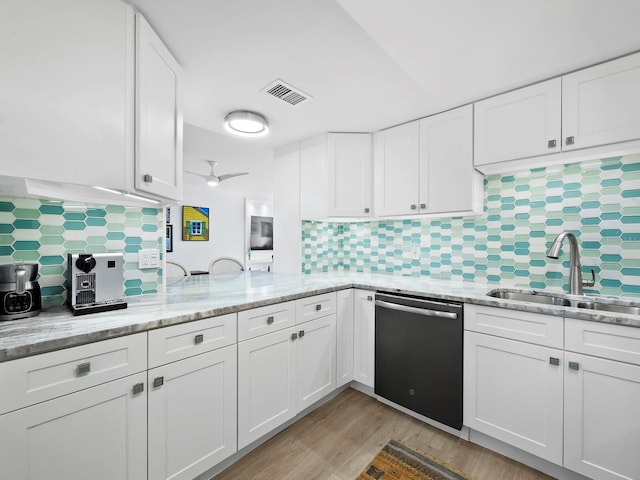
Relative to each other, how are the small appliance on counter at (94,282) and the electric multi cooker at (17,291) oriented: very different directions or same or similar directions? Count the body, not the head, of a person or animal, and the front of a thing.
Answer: same or similar directions

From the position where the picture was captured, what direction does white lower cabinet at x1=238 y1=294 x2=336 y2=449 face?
facing the viewer and to the right of the viewer

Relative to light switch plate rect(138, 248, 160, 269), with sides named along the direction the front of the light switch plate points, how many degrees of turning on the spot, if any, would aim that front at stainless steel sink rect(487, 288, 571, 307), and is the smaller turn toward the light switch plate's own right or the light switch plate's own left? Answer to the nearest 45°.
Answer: approximately 45° to the light switch plate's own left

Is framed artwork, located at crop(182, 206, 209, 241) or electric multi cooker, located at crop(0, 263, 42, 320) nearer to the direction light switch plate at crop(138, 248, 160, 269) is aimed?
the electric multi cooker

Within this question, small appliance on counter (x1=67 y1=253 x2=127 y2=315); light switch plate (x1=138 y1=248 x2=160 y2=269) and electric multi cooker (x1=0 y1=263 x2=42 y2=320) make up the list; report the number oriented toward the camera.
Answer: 3

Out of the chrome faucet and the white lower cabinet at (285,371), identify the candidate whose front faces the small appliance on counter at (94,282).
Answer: the chrome faucet

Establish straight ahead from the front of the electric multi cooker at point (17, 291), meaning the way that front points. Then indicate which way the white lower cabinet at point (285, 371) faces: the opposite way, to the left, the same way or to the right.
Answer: the same way

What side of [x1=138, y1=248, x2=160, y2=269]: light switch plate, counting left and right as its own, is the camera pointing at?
front

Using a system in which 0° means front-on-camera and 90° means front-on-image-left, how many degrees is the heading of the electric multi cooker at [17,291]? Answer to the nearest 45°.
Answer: approximately 0°

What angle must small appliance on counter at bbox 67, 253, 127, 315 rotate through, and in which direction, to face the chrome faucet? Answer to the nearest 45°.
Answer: approximately 45° to its left

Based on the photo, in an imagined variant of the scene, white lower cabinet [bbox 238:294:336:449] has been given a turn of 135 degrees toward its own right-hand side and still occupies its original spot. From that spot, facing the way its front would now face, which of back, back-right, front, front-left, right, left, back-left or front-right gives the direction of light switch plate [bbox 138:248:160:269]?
front

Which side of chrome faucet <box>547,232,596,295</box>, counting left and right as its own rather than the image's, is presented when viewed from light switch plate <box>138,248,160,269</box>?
front
